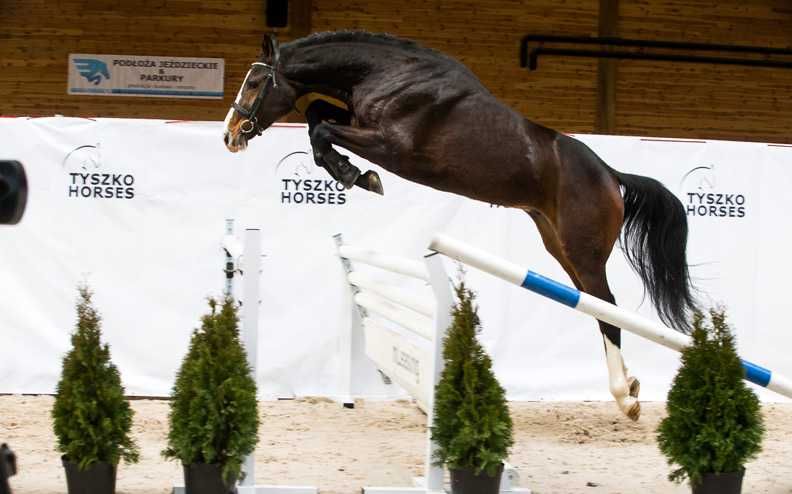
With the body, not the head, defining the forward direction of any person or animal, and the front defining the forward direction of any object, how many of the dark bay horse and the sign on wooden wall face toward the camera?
1

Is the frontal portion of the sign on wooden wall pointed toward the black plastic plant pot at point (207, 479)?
yes

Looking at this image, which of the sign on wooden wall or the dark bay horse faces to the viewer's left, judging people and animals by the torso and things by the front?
the dark bay horse

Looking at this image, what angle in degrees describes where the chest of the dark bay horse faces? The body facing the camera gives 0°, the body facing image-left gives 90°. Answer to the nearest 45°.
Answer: approximately 90°

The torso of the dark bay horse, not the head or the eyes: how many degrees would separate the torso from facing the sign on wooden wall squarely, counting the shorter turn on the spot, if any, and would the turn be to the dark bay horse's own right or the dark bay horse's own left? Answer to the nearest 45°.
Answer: approximately 45° to the dark bay horse's own right

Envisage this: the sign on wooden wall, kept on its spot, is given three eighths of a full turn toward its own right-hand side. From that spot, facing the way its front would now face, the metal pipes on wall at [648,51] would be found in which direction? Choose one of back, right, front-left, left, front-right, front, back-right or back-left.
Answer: back-right

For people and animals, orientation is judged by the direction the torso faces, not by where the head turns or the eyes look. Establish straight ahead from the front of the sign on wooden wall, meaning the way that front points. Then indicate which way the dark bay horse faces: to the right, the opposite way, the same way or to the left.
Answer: to the right
